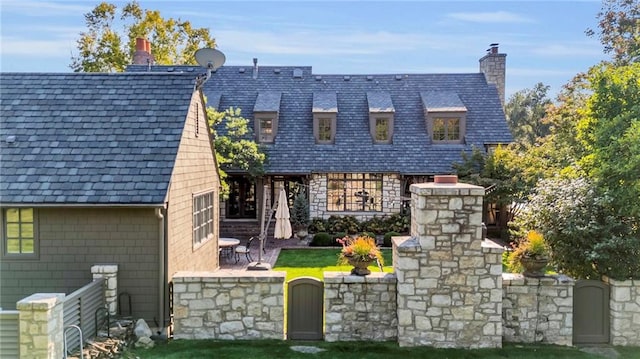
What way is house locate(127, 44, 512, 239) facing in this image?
toward the camera

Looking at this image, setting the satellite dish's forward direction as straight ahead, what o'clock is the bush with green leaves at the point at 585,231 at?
The bush with green leaves is roughly at 3 o'clock from the satellite dish.

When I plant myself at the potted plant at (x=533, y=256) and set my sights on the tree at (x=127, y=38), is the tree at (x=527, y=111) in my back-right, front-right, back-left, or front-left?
front-right

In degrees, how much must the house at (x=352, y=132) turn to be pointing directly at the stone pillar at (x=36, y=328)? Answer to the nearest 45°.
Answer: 0° — it already faces it

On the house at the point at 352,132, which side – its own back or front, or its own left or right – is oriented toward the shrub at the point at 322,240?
front

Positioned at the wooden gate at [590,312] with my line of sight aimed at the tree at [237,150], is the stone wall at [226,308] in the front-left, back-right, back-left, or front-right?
front-left

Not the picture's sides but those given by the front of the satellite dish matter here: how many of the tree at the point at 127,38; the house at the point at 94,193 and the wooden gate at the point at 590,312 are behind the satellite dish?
1

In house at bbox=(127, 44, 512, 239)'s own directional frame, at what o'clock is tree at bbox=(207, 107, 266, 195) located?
The tree is roughly at 2 o'clock from the house.
